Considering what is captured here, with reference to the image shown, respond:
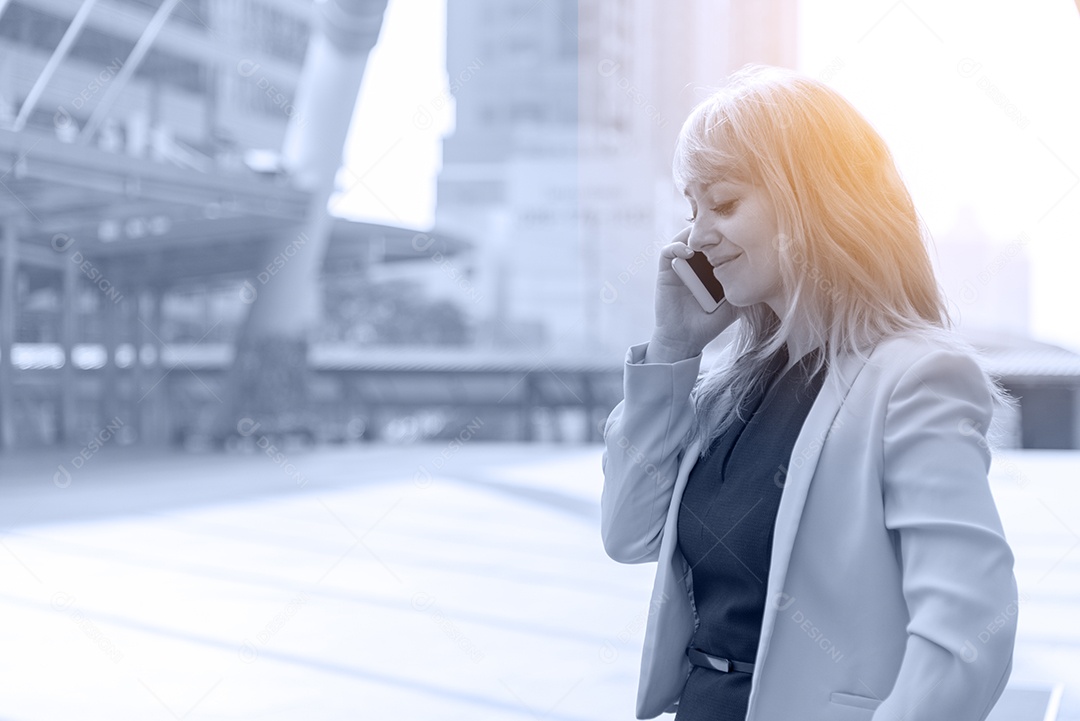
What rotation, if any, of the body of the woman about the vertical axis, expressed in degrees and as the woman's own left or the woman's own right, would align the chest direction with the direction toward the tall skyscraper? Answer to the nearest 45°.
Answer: approximately 135° to the woman's own right

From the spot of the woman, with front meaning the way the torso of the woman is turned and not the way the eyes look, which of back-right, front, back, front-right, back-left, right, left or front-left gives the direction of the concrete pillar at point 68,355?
right

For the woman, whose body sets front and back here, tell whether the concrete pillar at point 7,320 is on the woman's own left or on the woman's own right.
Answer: on the woman's own right

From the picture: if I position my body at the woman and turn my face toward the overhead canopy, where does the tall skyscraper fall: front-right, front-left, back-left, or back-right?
front-right

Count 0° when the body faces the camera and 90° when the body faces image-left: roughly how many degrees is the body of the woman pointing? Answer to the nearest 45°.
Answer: approximately 45°

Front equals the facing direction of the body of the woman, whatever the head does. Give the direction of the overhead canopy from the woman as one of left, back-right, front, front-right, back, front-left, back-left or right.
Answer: right
